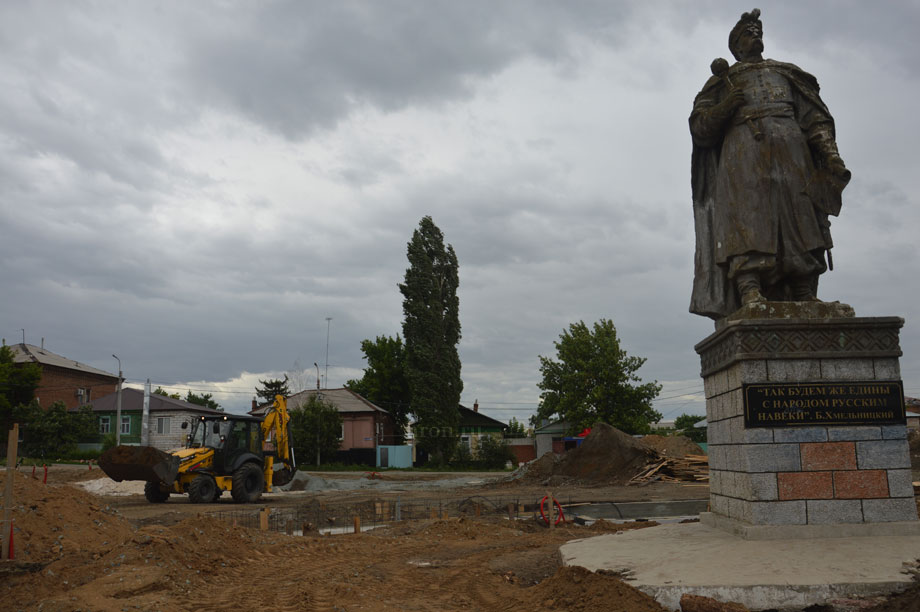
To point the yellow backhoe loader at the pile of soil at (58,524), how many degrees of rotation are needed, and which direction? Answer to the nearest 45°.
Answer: approximately 45° to its left

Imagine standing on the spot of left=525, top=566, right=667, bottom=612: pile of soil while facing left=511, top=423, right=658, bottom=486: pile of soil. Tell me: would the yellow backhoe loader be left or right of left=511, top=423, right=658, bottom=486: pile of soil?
left

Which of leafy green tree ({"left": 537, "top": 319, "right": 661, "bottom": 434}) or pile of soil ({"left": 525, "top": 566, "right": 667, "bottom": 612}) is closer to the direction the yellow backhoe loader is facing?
the pile of soil

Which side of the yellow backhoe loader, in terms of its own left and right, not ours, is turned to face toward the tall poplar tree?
back

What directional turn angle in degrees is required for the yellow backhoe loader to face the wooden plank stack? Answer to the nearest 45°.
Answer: approximately 135° to its left

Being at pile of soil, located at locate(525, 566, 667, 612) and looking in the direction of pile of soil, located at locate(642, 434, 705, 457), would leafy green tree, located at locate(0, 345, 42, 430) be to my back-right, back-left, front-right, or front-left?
front-left

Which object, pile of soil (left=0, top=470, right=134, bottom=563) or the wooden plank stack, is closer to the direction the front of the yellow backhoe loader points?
the pile of soil

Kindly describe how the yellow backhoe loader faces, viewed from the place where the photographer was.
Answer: facing the viewer and to the left of the viewer

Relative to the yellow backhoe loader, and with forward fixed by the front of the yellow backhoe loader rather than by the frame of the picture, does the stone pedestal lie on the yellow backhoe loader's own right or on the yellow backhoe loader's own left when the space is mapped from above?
on the yellow backhoe loader's own left

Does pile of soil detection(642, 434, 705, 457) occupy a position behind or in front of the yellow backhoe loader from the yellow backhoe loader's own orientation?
behind
